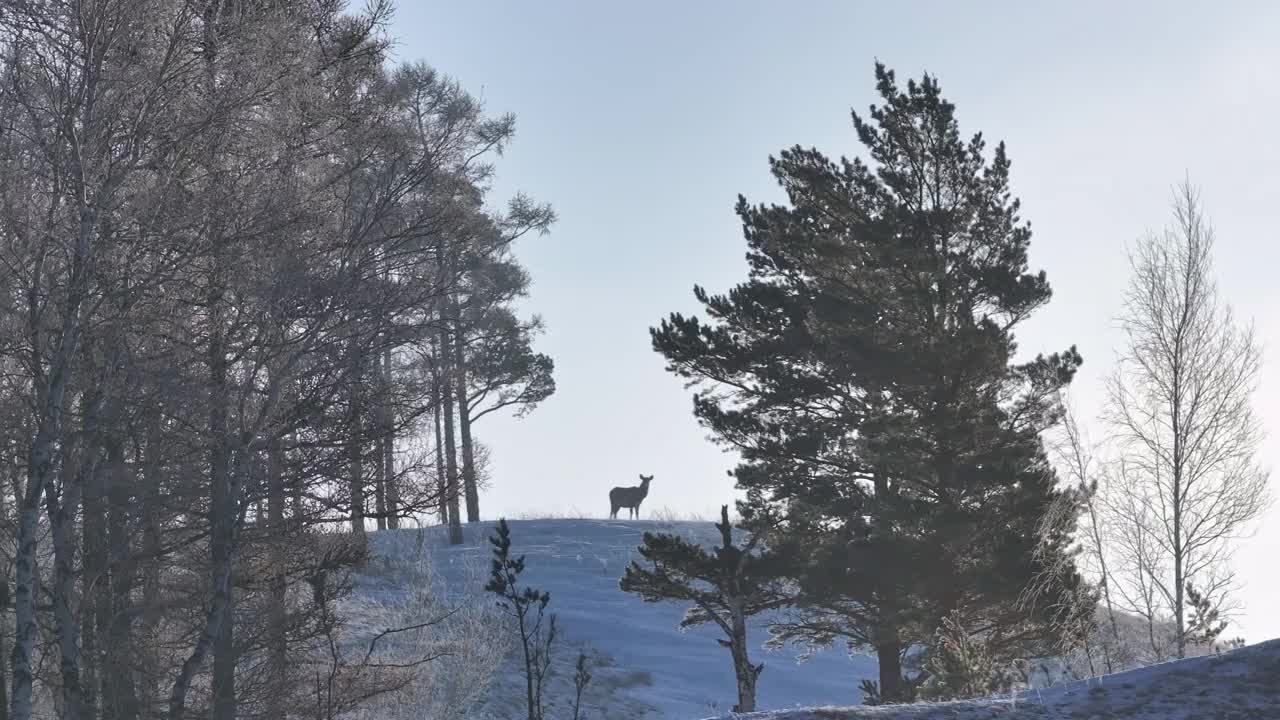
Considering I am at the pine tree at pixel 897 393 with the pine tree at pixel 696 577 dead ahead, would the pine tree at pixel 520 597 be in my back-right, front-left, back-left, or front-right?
front-left

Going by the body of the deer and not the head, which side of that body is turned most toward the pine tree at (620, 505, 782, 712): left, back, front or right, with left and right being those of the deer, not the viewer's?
right

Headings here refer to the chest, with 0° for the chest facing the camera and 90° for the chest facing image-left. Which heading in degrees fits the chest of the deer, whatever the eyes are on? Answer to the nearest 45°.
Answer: approximately 270°

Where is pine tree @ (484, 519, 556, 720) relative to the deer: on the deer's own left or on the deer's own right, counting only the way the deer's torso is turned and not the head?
on the deer's own right

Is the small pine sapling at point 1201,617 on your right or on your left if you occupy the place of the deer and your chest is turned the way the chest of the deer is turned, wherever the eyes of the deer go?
on your right

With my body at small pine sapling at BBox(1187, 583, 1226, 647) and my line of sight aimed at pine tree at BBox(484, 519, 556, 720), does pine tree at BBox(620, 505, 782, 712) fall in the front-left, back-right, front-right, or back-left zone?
front-right
